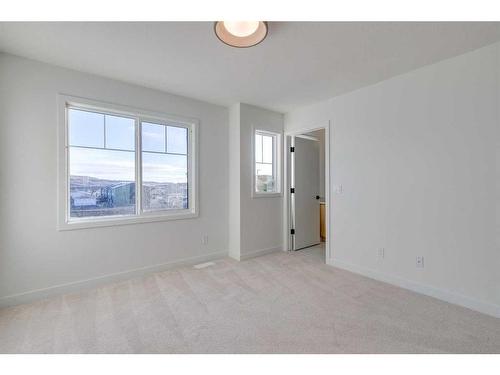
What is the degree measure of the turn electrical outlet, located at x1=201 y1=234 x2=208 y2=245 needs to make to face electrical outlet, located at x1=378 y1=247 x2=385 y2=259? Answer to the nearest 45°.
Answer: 0° — it already faces it

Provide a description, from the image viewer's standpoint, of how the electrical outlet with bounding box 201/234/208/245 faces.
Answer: facing the viewer and to the right of the viewer

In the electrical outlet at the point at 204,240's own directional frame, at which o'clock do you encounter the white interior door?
The white interior door is roughly at 10 o'clock from the electrical outlet.

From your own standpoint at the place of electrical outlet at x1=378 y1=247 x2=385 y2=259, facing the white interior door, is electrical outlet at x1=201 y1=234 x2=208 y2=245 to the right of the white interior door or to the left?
left

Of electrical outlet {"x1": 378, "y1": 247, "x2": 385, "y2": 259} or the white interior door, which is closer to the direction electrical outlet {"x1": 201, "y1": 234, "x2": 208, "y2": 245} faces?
the electrical outlet
